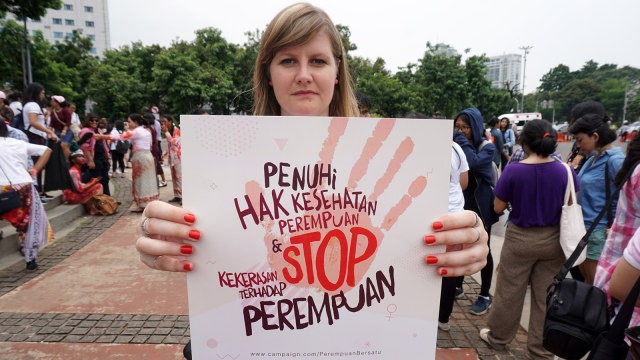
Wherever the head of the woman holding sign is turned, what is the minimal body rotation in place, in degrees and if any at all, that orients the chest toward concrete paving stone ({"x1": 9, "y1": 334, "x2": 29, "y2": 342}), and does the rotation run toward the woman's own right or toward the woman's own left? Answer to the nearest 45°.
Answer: approximately 135° to the woman's own right

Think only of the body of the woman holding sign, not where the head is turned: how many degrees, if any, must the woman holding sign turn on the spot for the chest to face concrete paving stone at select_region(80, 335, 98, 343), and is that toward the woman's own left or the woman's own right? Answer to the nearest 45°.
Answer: approximately 135° to the woman's own right

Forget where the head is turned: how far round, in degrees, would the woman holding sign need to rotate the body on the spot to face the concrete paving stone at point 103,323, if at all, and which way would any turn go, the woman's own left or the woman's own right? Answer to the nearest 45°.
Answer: approximately 135° to the woman's own right

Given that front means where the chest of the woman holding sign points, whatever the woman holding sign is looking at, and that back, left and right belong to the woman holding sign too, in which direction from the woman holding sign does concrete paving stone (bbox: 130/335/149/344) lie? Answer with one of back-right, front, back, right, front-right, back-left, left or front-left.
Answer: back-right

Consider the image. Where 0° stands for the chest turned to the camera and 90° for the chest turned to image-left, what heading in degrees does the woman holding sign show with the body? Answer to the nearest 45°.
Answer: approximately 0°

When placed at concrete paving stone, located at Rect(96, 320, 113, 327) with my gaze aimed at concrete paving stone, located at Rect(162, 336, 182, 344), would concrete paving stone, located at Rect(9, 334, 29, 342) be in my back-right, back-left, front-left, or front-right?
back-right

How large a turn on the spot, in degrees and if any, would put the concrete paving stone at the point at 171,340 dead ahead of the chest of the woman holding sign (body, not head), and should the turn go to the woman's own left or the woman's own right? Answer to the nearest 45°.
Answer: approximately 135° to the woman's own right
